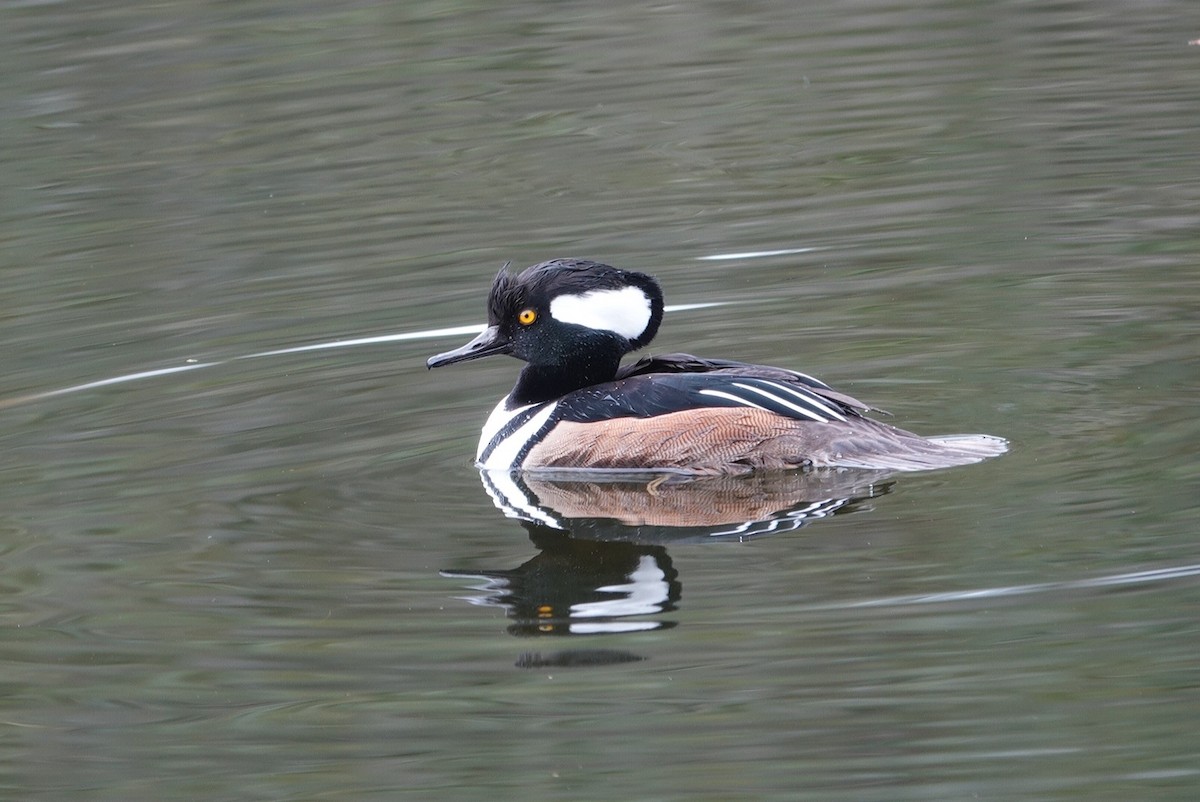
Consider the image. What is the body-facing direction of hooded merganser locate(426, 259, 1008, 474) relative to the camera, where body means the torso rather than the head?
to the viewer's left
